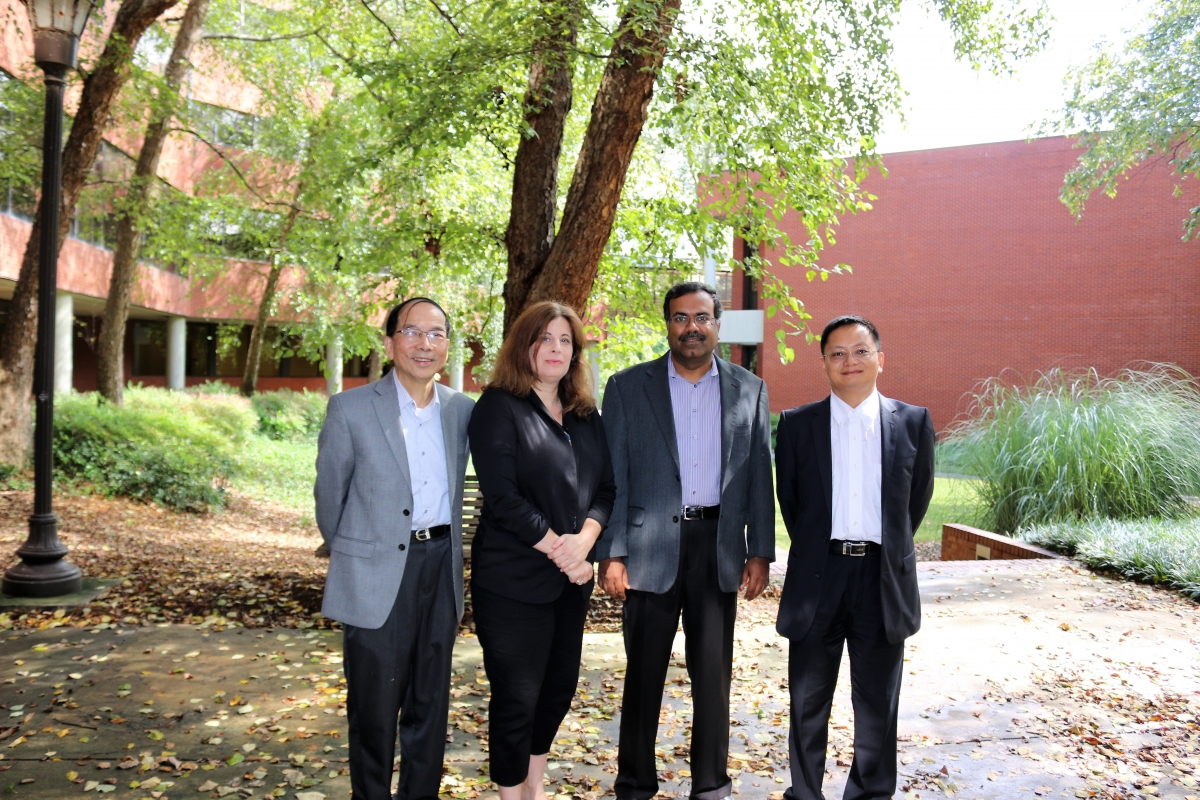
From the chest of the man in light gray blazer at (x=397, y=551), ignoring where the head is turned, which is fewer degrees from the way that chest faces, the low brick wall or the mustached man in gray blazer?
the mustached man in gray blazer

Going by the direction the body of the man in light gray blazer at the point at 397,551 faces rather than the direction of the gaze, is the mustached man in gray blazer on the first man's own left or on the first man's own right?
on the first man's own left

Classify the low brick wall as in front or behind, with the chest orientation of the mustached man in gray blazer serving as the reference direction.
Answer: behind

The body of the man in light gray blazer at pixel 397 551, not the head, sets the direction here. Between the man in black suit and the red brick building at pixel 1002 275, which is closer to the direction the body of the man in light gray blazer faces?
the man in black suit

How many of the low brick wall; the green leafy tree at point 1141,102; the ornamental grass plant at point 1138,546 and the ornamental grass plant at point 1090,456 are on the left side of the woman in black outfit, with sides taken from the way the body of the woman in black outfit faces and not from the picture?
4

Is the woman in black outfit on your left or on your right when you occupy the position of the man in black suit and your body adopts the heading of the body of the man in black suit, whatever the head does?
on your right

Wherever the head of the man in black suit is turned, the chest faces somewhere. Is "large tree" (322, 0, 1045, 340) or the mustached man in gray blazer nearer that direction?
the mustached man in gray blazer

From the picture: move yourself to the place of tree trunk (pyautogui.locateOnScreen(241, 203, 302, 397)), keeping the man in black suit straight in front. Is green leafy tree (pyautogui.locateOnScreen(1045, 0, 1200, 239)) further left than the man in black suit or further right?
left

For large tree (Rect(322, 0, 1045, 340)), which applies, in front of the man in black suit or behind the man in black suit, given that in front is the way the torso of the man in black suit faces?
behind

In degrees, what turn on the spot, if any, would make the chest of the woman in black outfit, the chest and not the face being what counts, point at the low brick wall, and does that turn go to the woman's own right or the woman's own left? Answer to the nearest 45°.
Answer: approximately 90° to the woman's own left

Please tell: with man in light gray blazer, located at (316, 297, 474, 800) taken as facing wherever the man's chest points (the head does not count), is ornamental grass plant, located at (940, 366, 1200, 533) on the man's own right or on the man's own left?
on the man's own left

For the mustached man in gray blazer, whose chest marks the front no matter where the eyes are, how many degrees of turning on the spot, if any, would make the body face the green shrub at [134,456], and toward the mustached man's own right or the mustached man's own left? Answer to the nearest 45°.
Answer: approximately 135° to the mustached man's own right

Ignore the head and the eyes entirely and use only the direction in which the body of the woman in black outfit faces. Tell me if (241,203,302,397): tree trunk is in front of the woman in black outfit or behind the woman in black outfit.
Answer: behind
